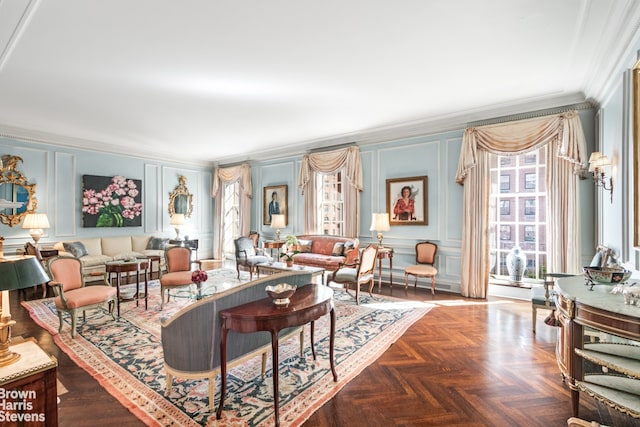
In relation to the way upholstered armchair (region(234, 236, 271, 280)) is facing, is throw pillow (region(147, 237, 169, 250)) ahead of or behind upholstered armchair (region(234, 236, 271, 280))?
behind

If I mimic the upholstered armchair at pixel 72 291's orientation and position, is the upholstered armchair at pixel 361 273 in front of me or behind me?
in front

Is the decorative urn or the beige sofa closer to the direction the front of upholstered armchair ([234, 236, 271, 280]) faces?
the decorative urn

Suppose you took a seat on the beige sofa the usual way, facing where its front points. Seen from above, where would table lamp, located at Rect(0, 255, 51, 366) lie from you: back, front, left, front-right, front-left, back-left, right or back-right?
front-right

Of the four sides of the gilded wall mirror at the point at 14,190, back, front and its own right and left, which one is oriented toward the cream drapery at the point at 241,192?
left

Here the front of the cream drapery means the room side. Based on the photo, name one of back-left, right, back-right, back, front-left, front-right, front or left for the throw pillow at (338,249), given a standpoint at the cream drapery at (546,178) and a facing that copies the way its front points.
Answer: front-right

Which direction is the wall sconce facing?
to the viewer's left

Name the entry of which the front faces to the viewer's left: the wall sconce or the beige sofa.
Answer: the wall sconce

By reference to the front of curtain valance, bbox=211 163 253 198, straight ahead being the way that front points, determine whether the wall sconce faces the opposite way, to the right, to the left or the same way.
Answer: to the right

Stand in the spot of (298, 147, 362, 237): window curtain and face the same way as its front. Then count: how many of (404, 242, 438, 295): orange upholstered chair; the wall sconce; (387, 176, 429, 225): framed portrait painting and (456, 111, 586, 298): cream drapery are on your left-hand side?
4

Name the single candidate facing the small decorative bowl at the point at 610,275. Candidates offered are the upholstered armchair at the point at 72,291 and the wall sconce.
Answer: the upholstered armchair

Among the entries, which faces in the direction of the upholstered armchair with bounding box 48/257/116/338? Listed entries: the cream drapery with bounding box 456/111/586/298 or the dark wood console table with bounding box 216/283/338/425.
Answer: the cream drapery
